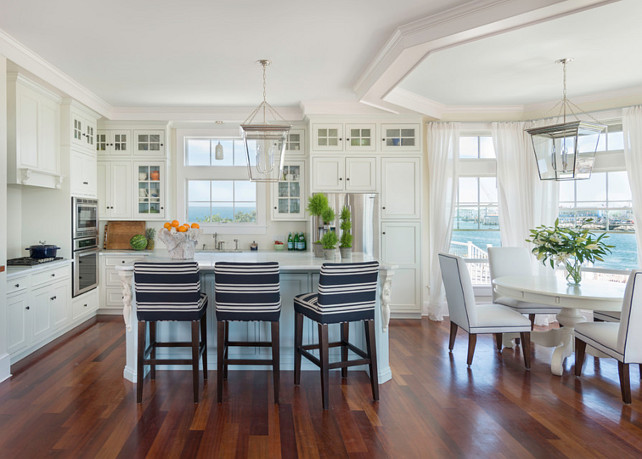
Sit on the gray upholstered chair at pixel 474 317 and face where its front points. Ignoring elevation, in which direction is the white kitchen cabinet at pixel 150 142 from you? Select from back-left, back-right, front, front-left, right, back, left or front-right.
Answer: back

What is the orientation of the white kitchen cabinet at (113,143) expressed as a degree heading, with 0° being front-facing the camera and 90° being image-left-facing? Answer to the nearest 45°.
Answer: approximately 0°

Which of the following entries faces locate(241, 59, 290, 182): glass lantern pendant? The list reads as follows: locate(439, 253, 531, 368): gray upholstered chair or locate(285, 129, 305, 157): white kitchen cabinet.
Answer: the white kitchen cabinet

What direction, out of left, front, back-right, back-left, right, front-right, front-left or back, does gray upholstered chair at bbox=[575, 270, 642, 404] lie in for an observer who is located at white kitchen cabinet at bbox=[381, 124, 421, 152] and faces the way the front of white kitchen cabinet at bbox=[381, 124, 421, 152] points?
front-left

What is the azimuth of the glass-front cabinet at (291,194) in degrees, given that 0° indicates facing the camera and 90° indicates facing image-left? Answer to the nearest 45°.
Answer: approximately 0°

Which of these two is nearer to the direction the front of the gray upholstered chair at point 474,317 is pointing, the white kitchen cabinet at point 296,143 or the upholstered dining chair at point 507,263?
the upholstered dining chair

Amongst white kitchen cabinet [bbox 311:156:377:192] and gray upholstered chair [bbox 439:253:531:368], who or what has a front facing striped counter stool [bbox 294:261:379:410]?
the white kitchen cabinet

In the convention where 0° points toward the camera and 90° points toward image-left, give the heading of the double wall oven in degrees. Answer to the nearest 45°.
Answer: approximately 315°

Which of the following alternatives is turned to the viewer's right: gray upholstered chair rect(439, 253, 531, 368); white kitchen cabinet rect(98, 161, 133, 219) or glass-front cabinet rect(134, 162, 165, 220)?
the gray upholstered chair

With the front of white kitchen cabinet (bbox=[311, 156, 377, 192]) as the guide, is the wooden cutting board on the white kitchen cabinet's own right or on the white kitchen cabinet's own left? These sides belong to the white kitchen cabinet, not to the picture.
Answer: on the white kitchen cabinet's own right

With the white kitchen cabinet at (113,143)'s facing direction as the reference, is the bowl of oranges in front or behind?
in front

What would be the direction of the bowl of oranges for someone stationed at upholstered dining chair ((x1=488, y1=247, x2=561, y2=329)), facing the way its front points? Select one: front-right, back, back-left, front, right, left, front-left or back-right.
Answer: right

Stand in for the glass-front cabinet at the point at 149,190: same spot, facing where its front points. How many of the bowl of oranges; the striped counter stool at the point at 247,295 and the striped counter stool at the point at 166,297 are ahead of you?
3

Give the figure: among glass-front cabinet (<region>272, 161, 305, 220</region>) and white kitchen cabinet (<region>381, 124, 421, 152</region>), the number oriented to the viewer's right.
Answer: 0
